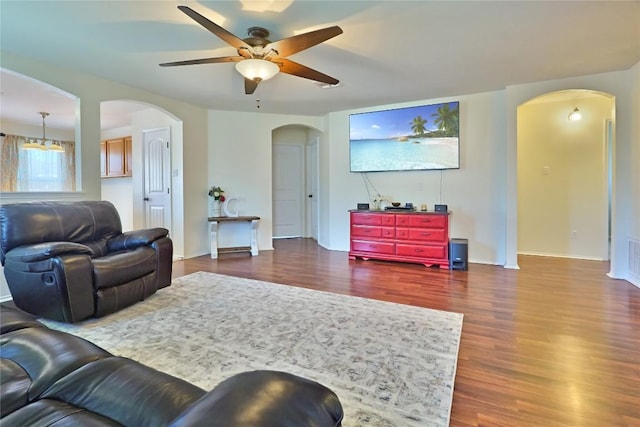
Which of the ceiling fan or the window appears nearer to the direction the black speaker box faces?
the ceiling fan

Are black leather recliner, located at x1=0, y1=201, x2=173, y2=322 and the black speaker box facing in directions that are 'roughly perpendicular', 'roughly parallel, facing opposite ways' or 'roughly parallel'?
roughly perpendicular

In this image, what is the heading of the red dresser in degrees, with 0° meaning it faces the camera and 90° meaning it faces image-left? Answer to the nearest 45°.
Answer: approximately 0°

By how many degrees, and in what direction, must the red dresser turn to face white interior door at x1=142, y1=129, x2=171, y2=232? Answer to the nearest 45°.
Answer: approximately 90° to its right

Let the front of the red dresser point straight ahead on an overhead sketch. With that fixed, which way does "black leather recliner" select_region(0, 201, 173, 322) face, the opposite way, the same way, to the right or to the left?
to the left

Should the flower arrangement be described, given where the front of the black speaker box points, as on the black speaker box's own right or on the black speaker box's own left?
on the black speaker box's own right

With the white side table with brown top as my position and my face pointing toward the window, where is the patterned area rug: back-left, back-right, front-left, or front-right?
back-left

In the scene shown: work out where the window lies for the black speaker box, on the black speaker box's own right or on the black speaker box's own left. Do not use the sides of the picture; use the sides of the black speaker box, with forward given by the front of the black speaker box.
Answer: on the black speaker box's own right

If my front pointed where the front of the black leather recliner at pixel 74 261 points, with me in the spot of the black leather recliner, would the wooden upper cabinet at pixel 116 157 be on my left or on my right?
on my left

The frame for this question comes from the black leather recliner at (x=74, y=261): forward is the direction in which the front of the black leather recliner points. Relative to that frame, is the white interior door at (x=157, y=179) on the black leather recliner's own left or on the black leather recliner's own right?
on the black leather recliner's own left
